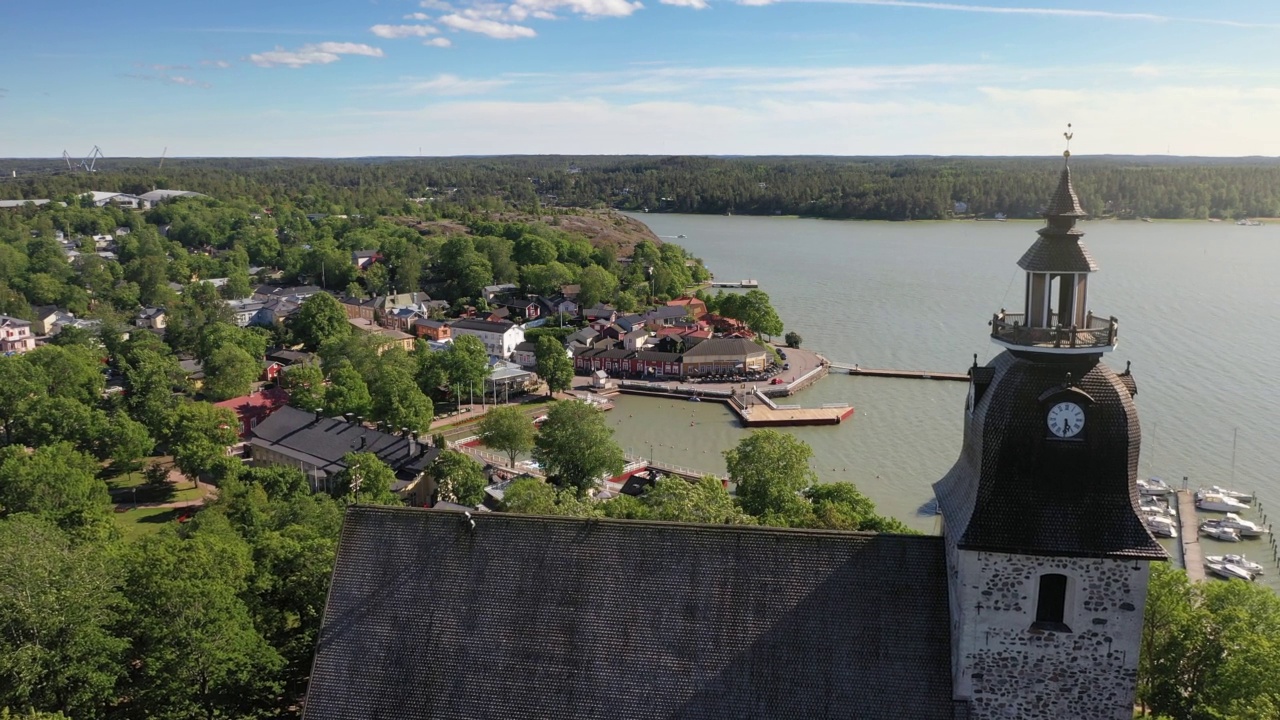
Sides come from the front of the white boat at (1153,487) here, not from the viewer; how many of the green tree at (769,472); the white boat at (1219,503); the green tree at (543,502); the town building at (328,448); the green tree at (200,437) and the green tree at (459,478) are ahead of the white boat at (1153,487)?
1

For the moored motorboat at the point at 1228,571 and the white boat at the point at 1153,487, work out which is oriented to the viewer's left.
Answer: the moored motorboat

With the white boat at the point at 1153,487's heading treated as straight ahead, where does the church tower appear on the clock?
The church tower is roughly at 3 o'clock from the white boat.

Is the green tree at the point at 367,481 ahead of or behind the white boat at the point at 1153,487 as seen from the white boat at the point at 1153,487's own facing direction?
behind

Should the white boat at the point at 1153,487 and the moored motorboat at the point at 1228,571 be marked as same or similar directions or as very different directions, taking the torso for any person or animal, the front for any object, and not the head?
very different directions

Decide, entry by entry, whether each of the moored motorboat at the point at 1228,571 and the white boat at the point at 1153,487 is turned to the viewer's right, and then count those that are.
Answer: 1

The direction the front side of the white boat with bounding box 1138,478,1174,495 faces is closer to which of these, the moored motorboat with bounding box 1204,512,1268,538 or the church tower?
the moored motorboat

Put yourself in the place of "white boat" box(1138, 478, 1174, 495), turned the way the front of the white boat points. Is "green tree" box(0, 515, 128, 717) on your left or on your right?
on your right

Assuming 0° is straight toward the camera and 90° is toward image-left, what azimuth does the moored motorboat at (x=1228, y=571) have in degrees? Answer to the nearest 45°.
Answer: approximately 90°

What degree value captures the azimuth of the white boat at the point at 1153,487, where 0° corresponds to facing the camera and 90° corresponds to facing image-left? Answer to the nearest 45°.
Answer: approximately 270°
